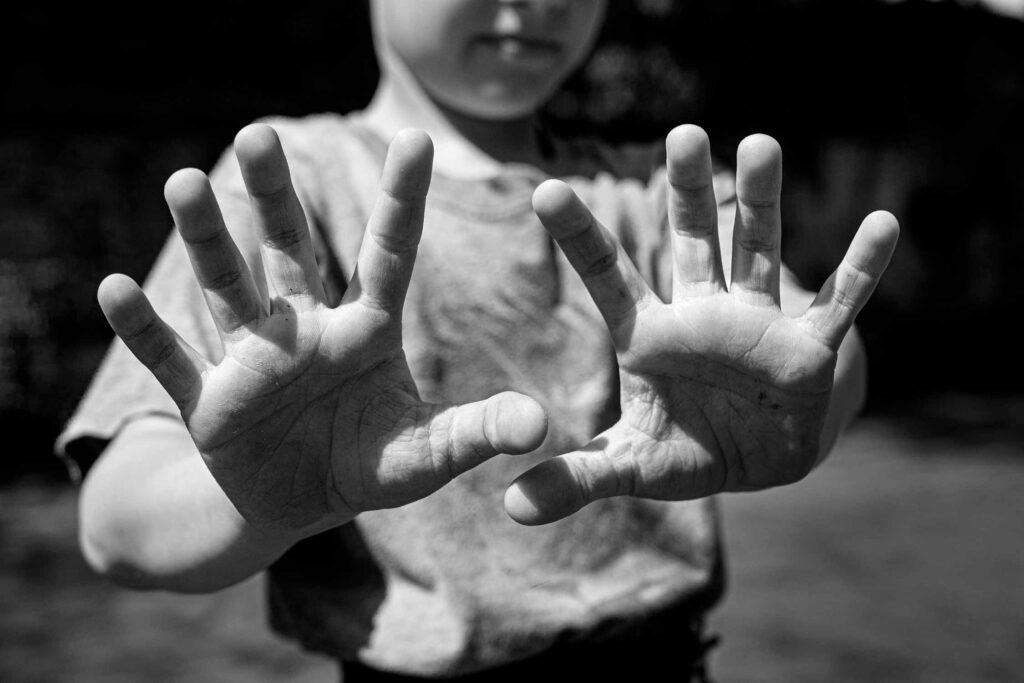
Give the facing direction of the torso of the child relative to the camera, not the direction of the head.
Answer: toward the camera

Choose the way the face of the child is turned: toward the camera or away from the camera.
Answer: toward the camera
